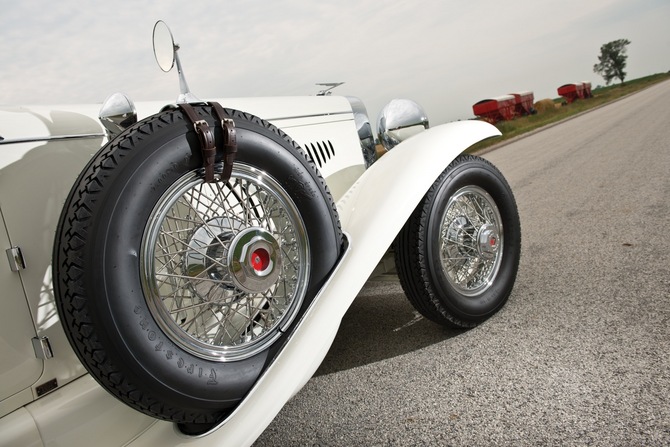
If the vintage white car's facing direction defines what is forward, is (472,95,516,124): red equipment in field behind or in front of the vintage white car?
in front

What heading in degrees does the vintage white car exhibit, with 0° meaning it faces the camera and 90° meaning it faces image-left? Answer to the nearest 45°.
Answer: approximately 225°

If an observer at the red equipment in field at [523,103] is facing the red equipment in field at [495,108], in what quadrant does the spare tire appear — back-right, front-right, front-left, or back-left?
front-left
